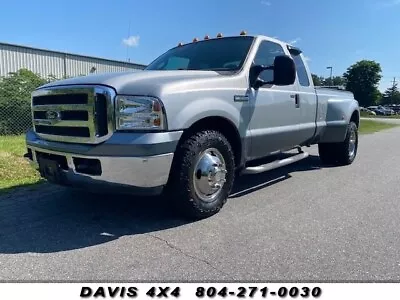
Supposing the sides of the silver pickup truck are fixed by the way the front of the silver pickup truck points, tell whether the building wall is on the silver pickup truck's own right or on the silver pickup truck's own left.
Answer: on the silver pickup truck's own right

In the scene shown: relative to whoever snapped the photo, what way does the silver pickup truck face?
facing the viewer and to the left of the viewer

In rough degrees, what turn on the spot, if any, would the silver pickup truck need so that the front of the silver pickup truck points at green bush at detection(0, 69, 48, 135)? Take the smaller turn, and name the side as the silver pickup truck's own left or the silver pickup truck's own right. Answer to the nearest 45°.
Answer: approximately 90° to the silver pickup truck's own right
